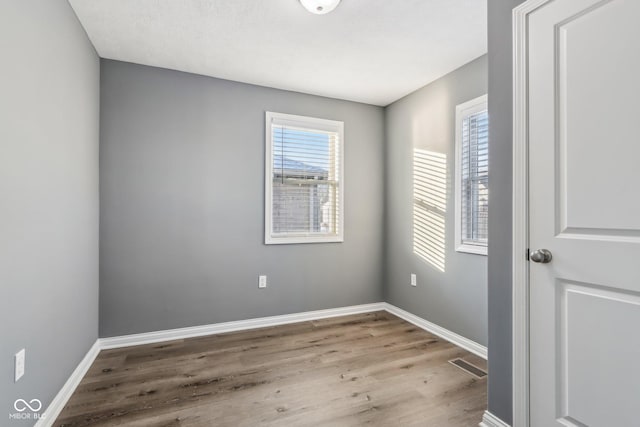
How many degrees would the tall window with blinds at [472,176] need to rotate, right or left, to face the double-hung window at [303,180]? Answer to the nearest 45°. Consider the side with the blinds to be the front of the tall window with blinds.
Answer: approximately 45° to its right

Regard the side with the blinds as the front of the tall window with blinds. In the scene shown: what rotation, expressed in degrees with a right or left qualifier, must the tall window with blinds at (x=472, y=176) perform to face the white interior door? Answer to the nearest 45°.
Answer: approximately 45° to its left

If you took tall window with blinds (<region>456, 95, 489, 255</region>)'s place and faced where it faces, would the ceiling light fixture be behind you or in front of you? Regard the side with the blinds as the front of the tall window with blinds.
in front

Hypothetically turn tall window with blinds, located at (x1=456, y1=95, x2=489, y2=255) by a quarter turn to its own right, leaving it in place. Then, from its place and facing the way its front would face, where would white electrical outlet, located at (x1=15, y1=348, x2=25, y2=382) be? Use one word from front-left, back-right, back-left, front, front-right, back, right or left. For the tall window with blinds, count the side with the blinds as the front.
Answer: left

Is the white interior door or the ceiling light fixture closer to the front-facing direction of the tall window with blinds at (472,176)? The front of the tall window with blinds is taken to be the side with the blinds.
the ceiling light fixture

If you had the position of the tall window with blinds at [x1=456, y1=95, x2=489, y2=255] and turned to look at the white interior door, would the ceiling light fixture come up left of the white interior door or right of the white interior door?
right

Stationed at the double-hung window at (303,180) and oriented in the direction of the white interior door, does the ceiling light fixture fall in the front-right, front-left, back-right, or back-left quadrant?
front-right

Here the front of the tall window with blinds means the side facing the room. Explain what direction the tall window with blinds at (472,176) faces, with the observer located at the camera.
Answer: facing the viewer and to the left of the viewer
